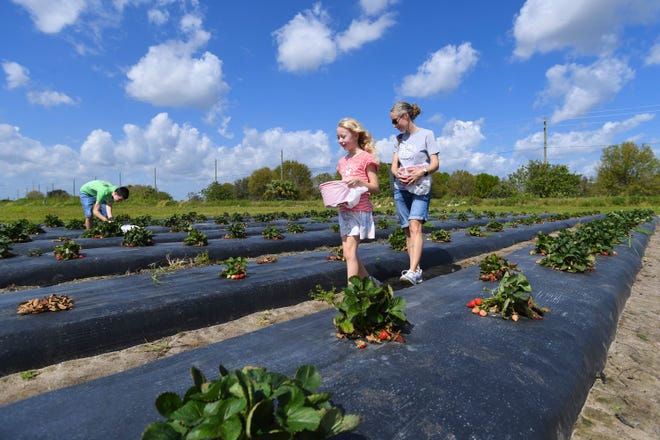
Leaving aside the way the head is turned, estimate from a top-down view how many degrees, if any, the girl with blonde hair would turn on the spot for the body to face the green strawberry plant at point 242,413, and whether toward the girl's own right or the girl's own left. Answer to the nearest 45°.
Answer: approximately 45° to the girl's own left

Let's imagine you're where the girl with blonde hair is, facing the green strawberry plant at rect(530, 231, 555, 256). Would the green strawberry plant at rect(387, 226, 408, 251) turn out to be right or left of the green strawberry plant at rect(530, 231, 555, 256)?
left

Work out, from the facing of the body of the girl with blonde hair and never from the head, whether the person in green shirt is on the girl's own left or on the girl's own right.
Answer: on the girl's own right

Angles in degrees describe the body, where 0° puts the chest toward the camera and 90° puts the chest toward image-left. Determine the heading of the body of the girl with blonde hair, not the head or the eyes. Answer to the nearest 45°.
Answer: approximately 45°

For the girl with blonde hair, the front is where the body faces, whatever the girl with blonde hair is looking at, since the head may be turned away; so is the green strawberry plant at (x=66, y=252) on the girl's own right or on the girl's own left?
on the girl's own right

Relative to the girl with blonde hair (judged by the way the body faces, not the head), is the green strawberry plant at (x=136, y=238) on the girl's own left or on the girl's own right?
on the girl's own right

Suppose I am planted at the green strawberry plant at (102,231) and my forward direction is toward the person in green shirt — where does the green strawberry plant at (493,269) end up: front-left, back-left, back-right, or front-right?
back-right

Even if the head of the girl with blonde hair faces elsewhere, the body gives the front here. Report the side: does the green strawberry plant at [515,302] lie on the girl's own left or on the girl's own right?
on the girl's own left

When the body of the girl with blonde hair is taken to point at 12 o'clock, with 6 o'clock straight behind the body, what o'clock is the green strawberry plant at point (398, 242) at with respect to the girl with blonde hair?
The green strawberry plant is roughly at 5 o'clock from the girl with blonde hair.
